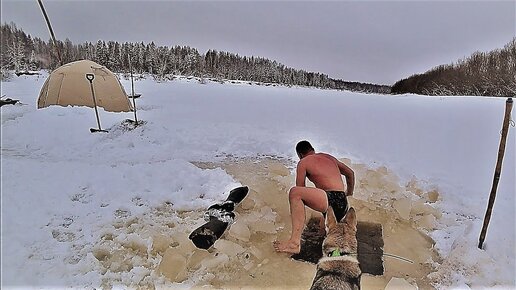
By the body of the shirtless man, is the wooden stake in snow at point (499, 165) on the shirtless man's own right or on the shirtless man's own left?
on the shirtless man's own right

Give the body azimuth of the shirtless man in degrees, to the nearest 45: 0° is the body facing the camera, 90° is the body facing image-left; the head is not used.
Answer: approximately 135°
